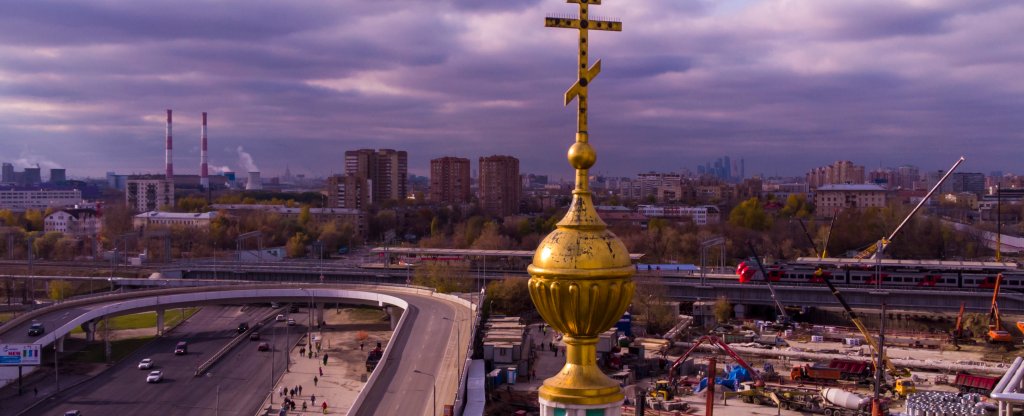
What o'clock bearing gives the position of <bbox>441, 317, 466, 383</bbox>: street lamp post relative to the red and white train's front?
The street lamp post is roughly at 10 o'clock from the red and white train.

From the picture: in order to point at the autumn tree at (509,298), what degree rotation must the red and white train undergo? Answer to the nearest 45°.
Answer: approximately 45° to its left

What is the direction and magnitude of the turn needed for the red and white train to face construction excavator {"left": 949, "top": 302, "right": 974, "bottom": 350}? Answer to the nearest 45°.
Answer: approximately 90° to its left

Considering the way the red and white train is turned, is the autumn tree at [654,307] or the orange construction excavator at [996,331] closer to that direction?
the autumn tree

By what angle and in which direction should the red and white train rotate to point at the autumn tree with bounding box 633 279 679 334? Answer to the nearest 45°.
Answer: approximately 45° to its left

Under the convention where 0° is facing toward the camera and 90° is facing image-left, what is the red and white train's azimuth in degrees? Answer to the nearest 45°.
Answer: approximately 90°

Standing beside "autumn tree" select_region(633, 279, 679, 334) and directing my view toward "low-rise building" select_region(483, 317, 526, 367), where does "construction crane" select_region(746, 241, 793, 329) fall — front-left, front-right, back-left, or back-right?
back-left

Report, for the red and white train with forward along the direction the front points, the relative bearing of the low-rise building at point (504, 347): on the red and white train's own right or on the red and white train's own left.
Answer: on the red and white train's own left

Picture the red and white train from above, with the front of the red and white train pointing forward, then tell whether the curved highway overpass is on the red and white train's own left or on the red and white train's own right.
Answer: on the red and white train's own left
